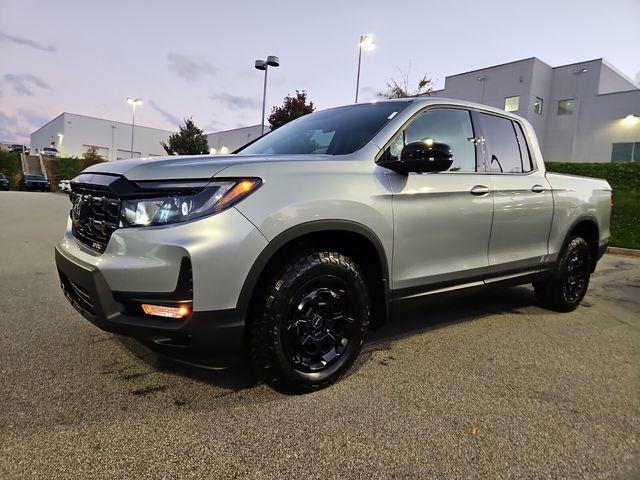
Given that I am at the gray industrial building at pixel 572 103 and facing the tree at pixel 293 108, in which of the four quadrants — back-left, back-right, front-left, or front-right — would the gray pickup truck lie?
front-left

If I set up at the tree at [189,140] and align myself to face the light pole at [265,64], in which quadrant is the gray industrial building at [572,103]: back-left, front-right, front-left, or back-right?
front-left

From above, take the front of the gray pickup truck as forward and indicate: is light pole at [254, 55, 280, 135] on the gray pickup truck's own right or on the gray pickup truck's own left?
on the gray pickup truck's own right

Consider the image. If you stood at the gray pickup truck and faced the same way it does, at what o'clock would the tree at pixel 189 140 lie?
The tree is roughly at 4 o'clock from the gray pickup truck.

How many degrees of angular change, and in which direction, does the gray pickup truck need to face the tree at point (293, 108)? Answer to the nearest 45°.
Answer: approximately 135° to its right

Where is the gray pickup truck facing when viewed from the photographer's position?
facing the viewer and to the left of the viewer

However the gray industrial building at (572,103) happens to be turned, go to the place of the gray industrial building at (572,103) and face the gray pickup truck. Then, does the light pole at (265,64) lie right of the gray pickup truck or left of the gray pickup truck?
right

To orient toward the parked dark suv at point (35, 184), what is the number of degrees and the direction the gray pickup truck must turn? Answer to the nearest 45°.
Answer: approximately 90° to its right

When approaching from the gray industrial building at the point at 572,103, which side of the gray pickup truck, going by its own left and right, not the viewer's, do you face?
back
